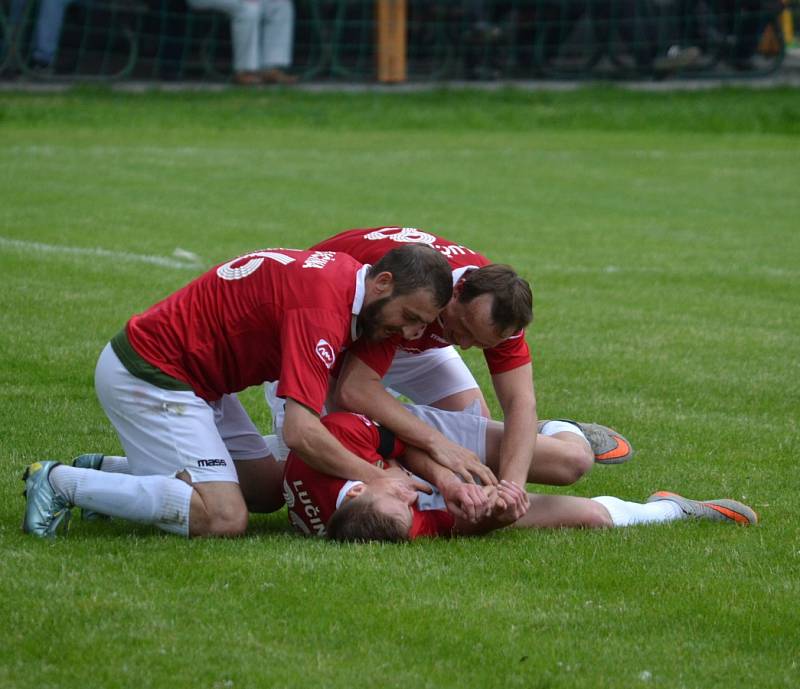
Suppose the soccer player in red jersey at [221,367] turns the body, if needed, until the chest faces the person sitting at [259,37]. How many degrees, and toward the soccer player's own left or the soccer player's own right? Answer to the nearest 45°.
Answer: approximately 90° to the soccer player's own left

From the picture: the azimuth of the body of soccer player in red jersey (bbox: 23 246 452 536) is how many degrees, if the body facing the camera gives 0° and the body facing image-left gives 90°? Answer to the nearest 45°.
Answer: approximately 270°

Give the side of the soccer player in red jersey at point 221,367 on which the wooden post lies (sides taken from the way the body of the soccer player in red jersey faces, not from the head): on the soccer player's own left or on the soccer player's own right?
on the soccer player's own left
